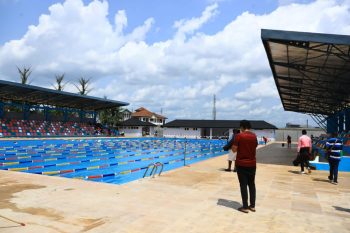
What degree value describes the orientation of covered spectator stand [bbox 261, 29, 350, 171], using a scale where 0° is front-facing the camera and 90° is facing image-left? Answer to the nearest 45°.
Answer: approximately 90°

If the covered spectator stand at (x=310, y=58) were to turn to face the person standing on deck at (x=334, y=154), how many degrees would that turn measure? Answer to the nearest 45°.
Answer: approximately 90° to its left
